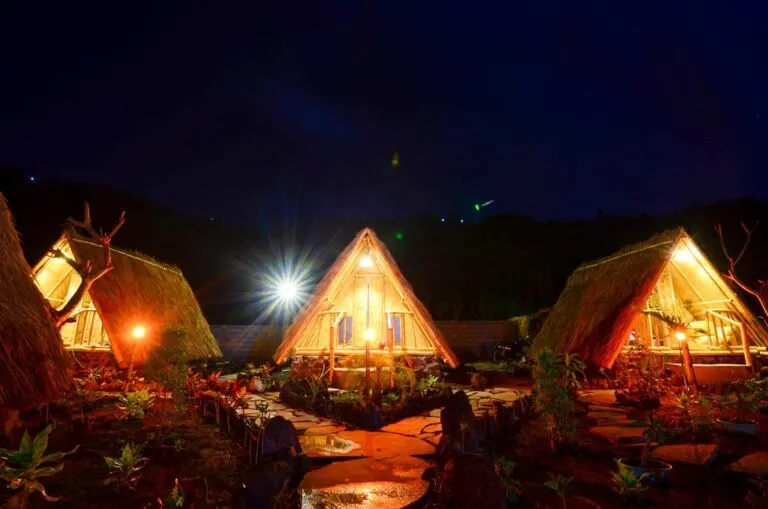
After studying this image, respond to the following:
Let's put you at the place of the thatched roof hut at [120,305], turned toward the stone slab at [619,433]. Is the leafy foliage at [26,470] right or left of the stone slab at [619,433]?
right

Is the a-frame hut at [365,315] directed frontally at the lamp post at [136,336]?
no

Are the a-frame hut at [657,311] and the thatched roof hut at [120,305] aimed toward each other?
no

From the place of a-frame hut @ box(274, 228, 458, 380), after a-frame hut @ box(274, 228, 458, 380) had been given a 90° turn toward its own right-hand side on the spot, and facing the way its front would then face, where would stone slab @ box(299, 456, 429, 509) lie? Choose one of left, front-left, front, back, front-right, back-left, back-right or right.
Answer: left

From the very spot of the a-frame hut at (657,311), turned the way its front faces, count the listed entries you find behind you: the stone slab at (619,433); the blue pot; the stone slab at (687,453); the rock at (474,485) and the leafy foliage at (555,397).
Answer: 0

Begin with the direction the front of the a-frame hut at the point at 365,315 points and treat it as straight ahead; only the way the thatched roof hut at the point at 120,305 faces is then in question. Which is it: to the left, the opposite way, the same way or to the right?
the same way

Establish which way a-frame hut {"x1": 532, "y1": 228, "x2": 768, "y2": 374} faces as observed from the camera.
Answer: facing the viewer and to the right of the viewer

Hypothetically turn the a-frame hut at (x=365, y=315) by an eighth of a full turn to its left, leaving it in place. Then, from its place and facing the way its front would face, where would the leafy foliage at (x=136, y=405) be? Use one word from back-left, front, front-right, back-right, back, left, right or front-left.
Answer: right

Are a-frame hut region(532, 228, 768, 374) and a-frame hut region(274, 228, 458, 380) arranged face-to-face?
no

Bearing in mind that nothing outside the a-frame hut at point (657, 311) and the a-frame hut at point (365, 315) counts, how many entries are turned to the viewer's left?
0

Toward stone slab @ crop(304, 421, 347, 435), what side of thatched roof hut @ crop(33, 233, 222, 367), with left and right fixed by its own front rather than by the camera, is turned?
left

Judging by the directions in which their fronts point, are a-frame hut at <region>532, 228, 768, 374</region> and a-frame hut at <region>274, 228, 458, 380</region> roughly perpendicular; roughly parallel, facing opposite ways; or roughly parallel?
roughly parallel

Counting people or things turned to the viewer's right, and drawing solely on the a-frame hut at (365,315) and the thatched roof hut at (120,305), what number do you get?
0

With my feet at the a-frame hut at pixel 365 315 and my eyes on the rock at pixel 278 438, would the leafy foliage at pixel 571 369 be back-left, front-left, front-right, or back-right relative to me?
front-left

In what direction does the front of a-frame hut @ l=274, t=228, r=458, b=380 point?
toward the camera

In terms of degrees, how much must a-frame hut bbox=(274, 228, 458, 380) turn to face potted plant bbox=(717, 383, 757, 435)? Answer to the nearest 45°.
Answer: approximately 45° to its left

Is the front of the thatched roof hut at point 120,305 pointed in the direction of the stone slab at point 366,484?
no

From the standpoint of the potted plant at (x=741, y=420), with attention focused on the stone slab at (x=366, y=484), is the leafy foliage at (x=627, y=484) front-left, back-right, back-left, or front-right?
front-left

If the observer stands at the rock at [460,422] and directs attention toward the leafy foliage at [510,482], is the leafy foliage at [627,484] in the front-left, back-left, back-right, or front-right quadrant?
front-left

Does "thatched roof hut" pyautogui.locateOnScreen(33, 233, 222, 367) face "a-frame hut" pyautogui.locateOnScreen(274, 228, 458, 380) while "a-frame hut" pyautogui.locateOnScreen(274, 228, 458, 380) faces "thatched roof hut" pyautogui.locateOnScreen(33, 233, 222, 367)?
no

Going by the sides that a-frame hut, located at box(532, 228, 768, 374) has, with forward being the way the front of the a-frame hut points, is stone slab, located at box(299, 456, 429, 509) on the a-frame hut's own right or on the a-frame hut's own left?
on the a-frame hut's own right
